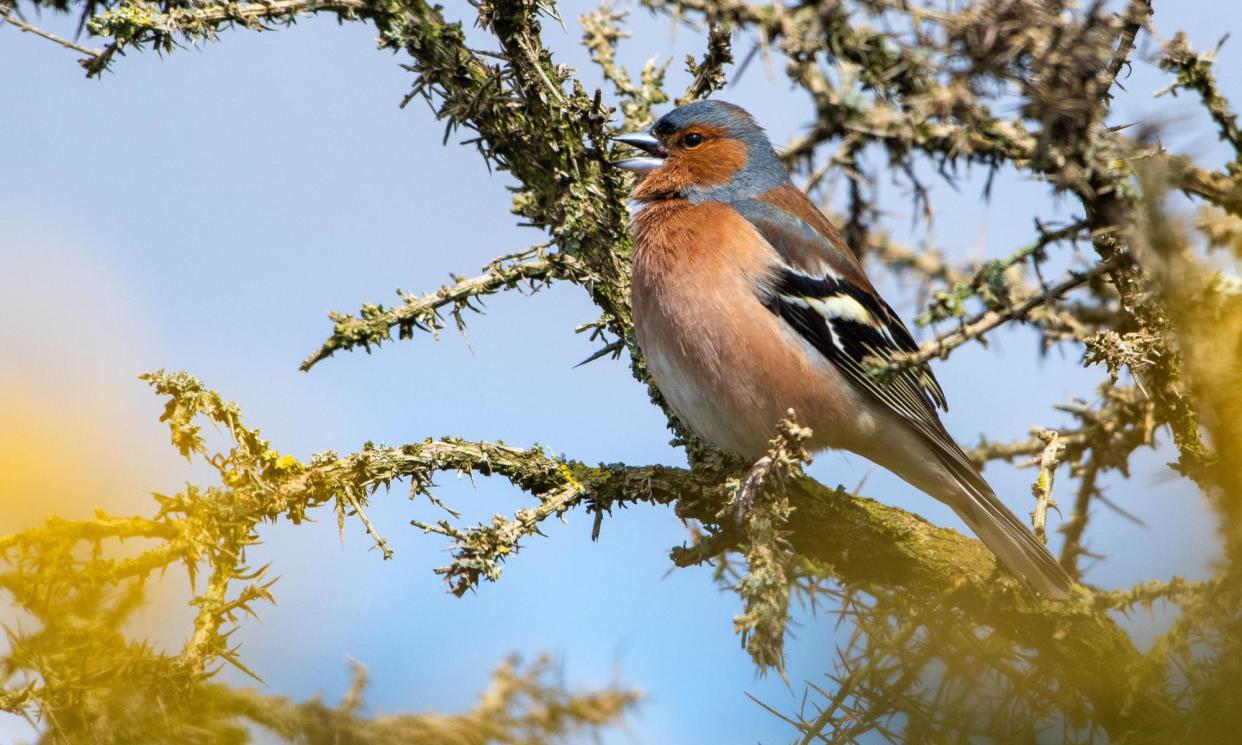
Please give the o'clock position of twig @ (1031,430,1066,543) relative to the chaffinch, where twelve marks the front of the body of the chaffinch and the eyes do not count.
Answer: The twig is roughly at 7 o'clock from the chaffinch.

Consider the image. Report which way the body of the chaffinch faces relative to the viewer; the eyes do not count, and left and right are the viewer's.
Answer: facing to the left of the viewer
